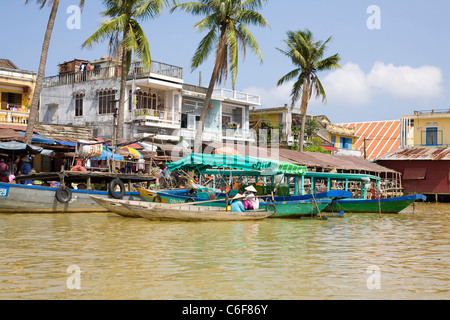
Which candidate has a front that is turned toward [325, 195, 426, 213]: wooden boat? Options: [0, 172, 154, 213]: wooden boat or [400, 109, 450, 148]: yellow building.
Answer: the yellow building

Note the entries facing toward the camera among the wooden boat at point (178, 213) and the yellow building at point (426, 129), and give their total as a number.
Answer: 1

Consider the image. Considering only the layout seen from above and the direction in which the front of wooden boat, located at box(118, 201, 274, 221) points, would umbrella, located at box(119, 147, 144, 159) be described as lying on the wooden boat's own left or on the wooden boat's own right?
on the wooden boat's own right

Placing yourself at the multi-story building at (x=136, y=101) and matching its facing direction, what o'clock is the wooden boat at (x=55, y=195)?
The wooden boat is roughly at 2 o'clock from the multi-story building.

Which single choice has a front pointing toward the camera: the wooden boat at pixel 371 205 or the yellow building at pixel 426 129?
the yellow building

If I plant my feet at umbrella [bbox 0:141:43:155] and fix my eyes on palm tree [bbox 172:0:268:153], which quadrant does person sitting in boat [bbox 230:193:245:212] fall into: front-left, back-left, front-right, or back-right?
front-right

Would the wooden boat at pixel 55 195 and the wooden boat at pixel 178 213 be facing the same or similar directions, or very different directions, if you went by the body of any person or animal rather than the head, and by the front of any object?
same or similar directions

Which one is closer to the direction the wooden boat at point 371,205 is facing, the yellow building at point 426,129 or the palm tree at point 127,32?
the yellow building

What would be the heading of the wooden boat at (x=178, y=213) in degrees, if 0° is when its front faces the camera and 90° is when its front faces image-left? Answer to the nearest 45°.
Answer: approximately 90°

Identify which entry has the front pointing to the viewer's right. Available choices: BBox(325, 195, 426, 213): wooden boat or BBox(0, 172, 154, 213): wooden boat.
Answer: BBox(325, 195, 426, 213): wooden boat

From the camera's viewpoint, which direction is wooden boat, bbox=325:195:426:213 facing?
to the viewer's right

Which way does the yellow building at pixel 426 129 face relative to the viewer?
toward the camera

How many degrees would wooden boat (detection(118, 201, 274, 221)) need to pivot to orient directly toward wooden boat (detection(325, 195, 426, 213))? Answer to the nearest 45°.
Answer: approximately 135° to its right

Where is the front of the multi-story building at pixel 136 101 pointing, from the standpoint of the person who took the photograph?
facing the viewer and to the right of the viewer

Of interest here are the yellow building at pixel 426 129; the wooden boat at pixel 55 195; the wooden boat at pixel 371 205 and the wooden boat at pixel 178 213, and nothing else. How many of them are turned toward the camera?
1

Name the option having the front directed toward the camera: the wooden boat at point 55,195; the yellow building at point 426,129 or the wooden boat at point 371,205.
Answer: the yellow building

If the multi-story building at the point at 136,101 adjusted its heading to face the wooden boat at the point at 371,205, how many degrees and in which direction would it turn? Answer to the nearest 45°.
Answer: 0° — it already faces it

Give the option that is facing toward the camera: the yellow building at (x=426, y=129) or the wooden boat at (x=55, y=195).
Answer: the yellow building

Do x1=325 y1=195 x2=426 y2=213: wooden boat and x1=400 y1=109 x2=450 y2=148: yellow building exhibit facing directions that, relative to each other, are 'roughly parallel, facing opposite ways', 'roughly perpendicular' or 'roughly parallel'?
roughly perpendicular
